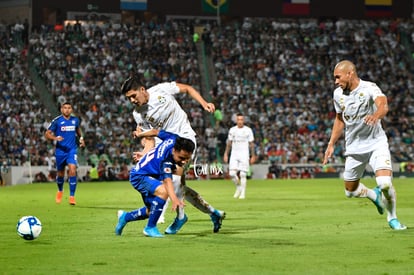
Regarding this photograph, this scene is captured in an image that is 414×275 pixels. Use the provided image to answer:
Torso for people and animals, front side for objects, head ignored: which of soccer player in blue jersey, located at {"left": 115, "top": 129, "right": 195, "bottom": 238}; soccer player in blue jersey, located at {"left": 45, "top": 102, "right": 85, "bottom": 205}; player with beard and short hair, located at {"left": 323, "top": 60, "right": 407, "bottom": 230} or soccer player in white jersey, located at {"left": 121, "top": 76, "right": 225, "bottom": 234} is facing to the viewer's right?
soccer player in blue jersey, located at {"left": 115, "top": 129, "right": 195, "bottom": 238}

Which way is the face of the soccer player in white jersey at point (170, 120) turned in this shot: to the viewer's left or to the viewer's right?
to the viewer's left

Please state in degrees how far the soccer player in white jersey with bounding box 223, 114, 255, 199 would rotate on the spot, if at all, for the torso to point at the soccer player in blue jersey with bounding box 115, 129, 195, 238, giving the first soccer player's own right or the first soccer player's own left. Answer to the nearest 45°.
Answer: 0° — they already face them

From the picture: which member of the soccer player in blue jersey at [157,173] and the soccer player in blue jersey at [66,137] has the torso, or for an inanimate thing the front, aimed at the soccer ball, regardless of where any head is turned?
the soccer player in blue jersey at [66,137]

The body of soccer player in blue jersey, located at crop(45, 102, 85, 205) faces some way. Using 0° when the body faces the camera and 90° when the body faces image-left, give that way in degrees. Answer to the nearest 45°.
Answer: approximately 0°

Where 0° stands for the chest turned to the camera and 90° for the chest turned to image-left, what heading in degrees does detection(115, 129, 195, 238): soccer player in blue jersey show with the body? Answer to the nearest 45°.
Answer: approximately 270°

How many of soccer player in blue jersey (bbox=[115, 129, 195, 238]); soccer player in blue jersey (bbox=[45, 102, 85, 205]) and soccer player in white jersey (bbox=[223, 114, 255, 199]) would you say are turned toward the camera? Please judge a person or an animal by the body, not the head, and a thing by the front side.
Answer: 2

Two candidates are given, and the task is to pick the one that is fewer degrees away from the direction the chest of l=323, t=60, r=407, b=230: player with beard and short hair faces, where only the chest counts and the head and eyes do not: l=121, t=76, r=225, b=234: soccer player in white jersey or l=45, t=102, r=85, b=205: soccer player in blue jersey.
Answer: the soccer player in white jersey
